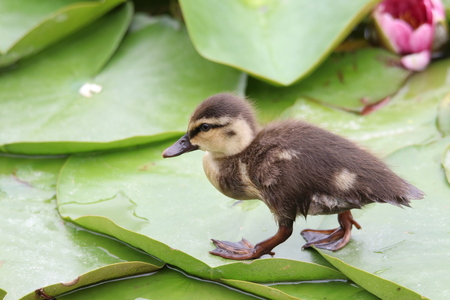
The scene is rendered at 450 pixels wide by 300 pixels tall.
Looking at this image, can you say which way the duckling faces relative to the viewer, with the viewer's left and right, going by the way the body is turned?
facing to the left of the viewer

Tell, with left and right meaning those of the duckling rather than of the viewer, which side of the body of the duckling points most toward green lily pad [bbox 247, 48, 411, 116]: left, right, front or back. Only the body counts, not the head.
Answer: right

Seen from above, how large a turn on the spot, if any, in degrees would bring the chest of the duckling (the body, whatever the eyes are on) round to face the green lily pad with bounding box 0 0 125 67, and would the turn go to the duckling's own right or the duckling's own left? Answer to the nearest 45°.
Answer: approximately 45° to the duckling's own right

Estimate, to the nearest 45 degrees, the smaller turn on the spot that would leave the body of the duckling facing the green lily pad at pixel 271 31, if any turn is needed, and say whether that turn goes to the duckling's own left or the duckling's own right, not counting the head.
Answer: approximately 90° to the duckling's own right

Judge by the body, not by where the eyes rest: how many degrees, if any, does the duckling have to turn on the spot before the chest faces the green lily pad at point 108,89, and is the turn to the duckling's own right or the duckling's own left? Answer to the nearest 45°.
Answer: approximately 45° to the duckling's own right

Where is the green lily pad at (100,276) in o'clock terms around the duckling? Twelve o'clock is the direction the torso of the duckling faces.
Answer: The green lily pad is roughly at 11 o'clock from the duckling.
